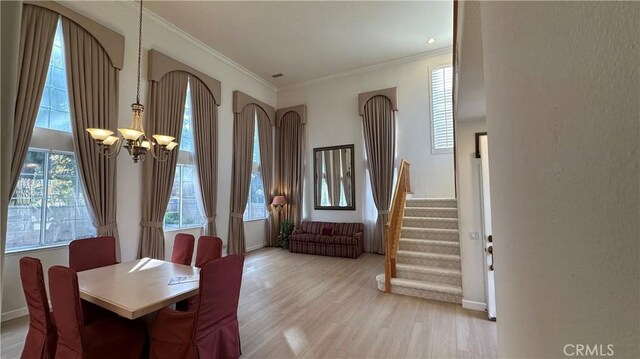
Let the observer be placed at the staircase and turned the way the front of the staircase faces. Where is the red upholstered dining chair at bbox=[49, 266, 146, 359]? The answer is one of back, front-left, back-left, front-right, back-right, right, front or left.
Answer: front-right

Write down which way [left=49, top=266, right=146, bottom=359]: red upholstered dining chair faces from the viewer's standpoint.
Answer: facing away from the viewer and to the right of the viewer

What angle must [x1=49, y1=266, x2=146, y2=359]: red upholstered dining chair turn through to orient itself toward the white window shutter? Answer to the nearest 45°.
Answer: approximately 45° to its right

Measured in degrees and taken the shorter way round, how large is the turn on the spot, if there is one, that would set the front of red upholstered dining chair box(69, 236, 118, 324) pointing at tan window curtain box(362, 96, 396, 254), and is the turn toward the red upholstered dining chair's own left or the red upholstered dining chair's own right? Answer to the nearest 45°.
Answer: approximately 45° to the red upholstered dining chair's own left

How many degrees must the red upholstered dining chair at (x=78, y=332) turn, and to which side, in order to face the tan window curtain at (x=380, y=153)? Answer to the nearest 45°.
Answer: approximately 45° to its right

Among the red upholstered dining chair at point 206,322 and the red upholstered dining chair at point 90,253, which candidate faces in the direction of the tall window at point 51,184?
the red upholstered dining chair at point 206,322

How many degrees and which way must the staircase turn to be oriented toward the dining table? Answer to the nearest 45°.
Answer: approximately 45° to its right

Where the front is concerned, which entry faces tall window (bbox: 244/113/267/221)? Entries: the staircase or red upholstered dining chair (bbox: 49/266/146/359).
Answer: the red upholstered dining chair

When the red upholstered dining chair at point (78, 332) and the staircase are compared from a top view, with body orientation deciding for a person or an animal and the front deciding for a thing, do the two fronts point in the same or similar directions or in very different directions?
very different directions

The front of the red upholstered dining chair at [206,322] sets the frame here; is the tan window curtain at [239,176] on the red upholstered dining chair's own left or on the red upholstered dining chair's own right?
on the red upholstered dining chair's own right
